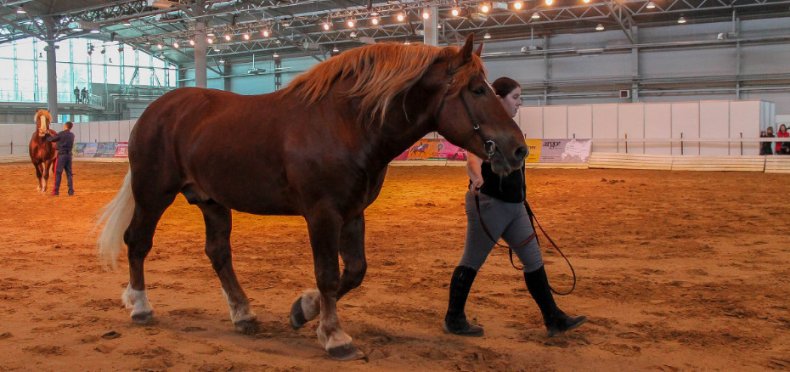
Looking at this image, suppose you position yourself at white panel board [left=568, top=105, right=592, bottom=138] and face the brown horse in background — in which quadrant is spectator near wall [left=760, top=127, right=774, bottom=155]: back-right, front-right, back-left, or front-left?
back-left

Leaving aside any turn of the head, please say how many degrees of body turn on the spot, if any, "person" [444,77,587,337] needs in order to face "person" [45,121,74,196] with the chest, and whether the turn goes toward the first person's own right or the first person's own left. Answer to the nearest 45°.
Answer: approximately 135° to the first person's own left

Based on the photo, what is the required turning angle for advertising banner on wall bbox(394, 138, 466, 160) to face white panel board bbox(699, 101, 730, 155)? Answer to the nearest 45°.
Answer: approximately 90° to its left

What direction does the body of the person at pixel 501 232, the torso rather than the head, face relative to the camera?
to the viewer's right

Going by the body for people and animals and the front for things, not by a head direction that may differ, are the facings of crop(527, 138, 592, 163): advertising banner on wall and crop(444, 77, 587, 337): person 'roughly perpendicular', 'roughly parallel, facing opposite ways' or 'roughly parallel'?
roughly perpendicular

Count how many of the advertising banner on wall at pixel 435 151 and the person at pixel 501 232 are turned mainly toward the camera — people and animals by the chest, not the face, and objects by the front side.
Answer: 1

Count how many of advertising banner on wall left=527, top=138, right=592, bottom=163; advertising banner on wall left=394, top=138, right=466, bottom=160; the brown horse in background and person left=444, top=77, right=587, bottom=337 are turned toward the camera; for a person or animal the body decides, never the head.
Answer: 3

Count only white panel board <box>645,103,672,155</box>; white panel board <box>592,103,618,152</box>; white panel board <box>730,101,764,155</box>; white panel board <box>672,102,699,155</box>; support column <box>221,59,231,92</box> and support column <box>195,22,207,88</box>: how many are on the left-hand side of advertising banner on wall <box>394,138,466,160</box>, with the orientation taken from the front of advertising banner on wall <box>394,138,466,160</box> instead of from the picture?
4

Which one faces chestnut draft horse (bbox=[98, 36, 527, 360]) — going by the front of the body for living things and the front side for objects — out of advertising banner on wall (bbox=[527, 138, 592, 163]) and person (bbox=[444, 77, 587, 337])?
the advertising banner on wall

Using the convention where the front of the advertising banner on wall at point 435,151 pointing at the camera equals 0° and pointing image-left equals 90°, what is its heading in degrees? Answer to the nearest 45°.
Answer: approximately 0°
